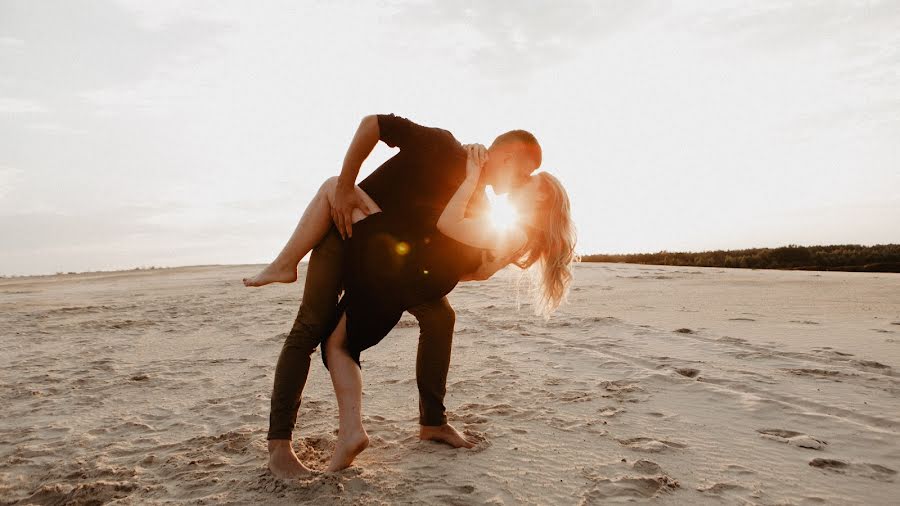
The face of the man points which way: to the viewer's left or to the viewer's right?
to the viewer's right

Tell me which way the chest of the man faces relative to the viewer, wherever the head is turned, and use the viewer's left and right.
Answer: facing the viewer and to the right of the viewer
